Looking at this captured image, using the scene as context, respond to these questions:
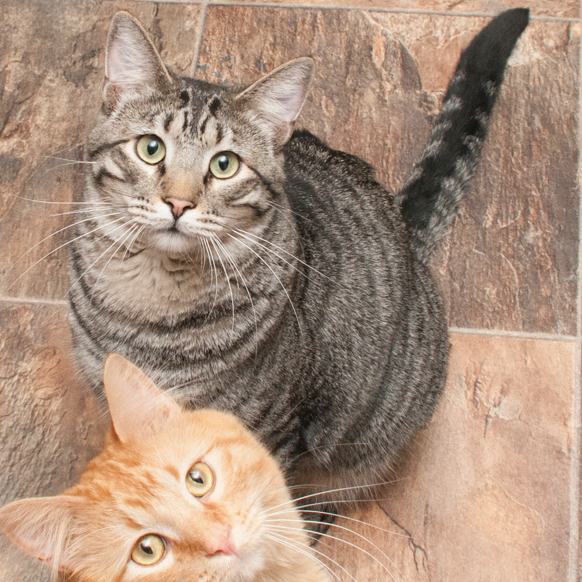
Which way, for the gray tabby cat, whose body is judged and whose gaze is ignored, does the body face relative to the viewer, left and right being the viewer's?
facing the viewer and to the left of the viewer

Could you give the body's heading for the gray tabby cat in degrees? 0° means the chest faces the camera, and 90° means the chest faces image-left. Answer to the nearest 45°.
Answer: approximately 45°
